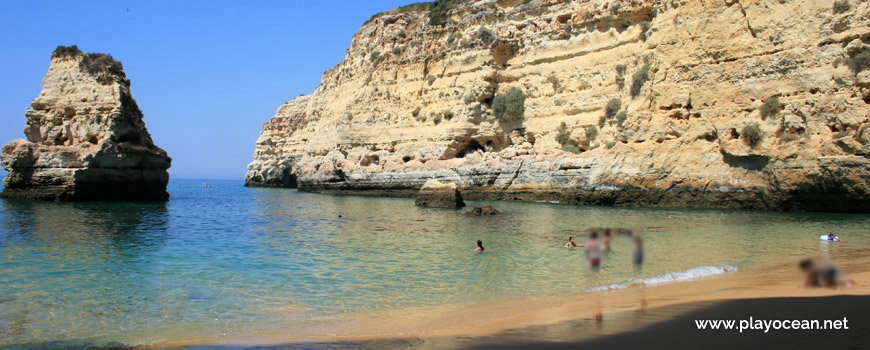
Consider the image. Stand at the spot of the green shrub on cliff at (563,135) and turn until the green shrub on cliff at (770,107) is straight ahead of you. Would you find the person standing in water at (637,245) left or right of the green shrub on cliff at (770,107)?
right

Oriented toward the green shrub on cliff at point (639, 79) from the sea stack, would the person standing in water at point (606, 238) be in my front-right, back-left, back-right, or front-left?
front-right
